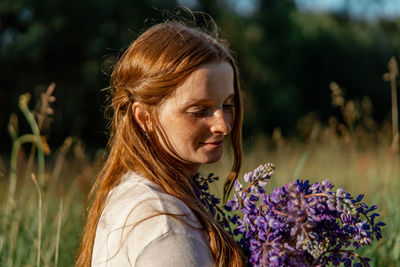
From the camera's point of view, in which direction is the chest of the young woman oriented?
to the viewer's right

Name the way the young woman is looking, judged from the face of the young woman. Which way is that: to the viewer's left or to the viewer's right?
to the viewer's right
